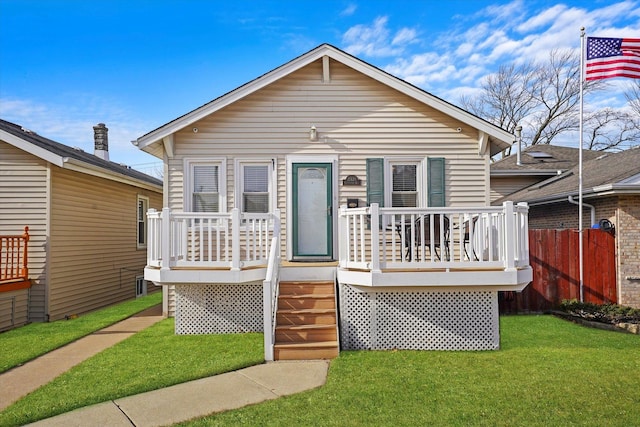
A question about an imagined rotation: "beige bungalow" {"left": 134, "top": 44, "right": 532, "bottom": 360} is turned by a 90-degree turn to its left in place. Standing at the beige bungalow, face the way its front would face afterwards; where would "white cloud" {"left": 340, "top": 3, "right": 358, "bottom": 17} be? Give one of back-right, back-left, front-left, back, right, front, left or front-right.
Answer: left

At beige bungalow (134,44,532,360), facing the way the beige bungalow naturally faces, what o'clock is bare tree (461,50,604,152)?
The bare tree is roughly at 7 o'clock from the beige bungalow.

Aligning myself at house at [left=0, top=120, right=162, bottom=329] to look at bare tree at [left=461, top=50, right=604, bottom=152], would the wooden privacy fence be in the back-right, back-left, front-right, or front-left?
front-right

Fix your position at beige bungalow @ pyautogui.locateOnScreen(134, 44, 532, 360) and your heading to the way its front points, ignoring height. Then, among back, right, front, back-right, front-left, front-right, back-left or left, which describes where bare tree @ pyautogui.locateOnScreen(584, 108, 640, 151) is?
back-left

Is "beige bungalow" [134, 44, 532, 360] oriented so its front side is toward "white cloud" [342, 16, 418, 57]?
no

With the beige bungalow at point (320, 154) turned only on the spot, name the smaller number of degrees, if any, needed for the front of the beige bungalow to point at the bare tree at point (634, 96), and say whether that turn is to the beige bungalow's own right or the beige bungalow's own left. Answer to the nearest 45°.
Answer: approximately 135° to the beige bungalow's own left

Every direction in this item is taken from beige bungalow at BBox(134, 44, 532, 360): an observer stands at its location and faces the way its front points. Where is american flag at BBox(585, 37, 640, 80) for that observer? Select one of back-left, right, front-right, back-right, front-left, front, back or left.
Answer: left

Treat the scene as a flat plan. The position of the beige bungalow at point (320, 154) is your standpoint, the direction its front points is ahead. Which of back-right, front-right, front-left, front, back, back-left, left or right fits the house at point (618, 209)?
left

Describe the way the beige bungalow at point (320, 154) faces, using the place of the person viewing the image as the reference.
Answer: facing the viewer

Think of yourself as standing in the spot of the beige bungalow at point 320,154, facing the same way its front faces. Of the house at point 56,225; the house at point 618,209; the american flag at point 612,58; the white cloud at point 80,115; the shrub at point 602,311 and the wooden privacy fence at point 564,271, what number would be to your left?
4

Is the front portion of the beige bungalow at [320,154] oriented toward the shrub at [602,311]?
no

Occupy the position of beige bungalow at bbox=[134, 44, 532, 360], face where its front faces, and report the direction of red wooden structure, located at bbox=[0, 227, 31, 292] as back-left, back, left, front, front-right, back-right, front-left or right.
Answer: right

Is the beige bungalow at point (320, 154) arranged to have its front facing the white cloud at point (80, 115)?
no

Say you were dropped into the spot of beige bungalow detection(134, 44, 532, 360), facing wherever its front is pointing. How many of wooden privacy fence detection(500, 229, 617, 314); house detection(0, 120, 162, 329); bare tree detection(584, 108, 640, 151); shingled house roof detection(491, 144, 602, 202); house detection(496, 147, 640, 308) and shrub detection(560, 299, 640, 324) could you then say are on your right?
1

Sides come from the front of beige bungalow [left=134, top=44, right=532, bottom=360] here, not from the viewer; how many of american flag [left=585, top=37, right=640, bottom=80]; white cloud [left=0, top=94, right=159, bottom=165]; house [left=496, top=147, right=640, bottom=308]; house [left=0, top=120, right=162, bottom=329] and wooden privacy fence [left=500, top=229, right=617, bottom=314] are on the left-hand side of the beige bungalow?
3
